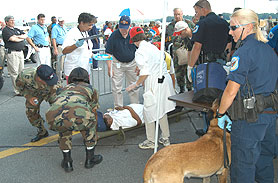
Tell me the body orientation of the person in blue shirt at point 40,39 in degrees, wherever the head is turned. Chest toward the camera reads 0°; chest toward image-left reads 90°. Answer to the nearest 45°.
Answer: approximately 315°

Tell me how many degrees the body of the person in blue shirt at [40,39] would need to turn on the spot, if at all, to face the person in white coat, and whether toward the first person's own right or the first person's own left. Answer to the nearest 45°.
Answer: approximately 45° to the first person's own right

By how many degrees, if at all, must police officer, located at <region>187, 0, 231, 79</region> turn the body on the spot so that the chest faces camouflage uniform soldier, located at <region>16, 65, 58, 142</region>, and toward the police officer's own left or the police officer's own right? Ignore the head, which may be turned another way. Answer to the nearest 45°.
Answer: approximately 45° to the police officer's own left

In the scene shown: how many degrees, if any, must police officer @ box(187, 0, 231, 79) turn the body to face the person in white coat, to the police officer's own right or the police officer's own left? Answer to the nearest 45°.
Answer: approximately 45° to the police officer's own left

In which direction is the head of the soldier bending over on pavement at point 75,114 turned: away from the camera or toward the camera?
away from the camera

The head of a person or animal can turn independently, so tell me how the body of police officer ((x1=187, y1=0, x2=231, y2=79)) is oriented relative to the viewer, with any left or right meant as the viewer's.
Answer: facing away from the viewer and to the left of the viewer
